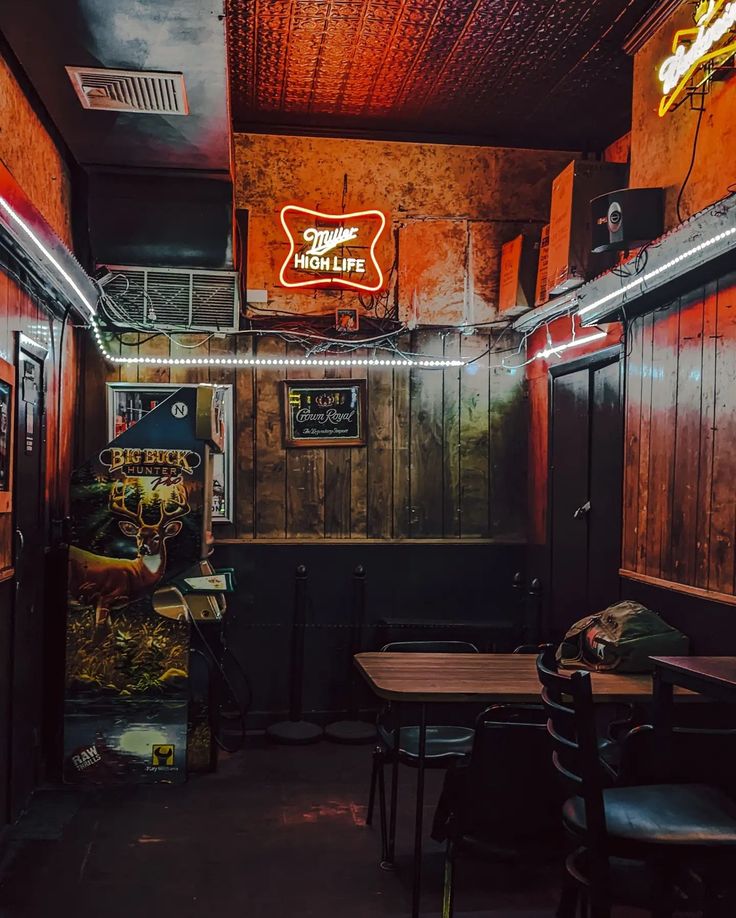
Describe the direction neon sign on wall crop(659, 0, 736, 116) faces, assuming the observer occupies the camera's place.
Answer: facing the viewer and to the left of the viewer

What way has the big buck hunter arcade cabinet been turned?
to the viewer's right

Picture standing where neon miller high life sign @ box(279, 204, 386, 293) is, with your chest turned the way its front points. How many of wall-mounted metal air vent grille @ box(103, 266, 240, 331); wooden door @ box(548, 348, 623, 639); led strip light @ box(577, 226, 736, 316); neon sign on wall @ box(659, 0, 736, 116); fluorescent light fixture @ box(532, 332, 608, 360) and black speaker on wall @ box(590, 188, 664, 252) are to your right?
1

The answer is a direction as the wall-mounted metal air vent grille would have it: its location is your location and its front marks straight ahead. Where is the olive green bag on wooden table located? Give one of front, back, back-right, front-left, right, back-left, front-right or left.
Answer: front-left

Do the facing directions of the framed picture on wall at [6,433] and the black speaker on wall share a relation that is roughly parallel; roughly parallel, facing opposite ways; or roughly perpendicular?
roughly parallel, facing opposite ways

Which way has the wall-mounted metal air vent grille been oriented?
toward the camera

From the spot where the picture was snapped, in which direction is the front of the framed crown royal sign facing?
facing the viewer

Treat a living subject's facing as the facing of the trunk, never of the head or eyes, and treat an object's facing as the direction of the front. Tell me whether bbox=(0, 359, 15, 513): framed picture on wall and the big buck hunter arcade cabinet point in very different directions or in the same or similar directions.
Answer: same or similar directions

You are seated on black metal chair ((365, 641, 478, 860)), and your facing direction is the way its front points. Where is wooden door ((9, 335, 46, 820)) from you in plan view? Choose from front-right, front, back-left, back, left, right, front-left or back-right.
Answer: right

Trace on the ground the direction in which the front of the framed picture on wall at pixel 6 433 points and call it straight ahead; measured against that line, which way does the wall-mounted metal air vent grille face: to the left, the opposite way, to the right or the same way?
to the right

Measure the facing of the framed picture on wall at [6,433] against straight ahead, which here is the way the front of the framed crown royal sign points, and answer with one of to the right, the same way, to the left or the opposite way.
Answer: to the left

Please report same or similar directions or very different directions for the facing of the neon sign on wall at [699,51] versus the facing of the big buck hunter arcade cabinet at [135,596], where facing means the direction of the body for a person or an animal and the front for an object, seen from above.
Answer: very different directions

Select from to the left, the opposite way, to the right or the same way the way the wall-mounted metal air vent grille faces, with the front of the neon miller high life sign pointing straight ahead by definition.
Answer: the same way

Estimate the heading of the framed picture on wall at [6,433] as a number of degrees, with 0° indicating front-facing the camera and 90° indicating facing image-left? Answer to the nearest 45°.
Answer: approximately 270°
